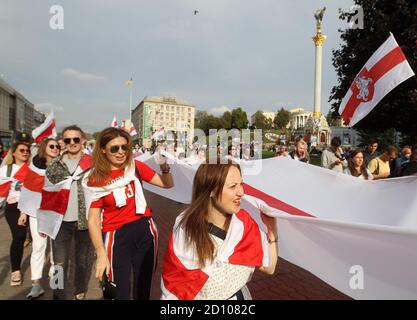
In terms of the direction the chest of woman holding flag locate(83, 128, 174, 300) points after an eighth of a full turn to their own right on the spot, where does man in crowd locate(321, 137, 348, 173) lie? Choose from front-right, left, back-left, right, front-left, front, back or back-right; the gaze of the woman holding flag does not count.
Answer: back

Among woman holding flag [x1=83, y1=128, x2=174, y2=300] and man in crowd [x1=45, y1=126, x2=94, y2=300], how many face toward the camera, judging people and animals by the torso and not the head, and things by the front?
2

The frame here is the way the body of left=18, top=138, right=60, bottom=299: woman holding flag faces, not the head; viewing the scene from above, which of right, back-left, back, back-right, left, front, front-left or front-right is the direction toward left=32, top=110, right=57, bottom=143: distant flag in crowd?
back-left

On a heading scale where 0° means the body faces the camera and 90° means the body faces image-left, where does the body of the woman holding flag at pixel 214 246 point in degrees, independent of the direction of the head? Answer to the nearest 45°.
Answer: approximately 315°

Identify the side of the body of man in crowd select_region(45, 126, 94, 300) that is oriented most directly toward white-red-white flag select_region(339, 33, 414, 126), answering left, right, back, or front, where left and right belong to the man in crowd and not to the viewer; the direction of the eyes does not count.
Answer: left

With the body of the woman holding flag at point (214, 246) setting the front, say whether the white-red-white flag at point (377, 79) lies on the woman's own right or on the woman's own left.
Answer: on the woman's own left
